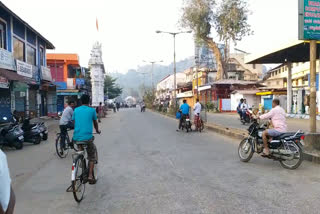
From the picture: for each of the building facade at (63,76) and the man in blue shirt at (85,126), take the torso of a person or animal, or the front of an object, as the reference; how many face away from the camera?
1

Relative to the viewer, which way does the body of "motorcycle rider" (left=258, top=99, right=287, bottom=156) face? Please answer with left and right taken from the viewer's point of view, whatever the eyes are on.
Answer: facing to the left of the viewer

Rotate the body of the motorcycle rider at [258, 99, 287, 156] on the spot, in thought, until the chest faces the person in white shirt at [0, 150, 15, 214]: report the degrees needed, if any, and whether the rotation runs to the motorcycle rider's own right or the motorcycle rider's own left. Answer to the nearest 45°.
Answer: approximately 90° to the motorcycle rider's own left

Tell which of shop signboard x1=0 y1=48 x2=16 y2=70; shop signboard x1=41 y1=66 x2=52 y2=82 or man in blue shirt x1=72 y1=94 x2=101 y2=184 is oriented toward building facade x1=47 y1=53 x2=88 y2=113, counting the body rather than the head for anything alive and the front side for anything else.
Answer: the man in blue shirt

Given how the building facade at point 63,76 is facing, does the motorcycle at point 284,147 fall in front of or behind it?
in front

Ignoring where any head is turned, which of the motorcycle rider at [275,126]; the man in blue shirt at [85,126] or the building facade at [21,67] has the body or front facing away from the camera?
the man in blue shirt

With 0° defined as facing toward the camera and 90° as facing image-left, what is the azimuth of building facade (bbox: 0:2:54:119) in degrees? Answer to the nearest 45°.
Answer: approximately 315°

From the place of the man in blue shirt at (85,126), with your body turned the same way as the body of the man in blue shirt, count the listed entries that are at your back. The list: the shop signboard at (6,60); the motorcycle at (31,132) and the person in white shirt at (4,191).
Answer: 1

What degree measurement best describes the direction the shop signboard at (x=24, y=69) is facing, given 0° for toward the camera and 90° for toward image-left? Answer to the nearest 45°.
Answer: approximately 315°

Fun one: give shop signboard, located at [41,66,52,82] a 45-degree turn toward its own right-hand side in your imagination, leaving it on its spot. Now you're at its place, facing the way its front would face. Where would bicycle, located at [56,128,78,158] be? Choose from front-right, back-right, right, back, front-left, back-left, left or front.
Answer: front

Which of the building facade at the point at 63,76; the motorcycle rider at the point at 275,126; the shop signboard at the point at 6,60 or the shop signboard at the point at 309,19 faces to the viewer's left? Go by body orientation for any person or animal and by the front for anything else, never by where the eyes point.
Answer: the motorcycle rider

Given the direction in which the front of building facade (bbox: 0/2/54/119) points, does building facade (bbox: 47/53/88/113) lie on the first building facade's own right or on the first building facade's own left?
on the first building facade's own left

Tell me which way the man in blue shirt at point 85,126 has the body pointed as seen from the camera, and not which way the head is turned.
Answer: away from the camera

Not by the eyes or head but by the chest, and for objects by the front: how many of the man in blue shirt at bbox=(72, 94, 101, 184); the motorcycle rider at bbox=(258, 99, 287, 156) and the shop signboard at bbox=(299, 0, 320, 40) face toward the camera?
1
